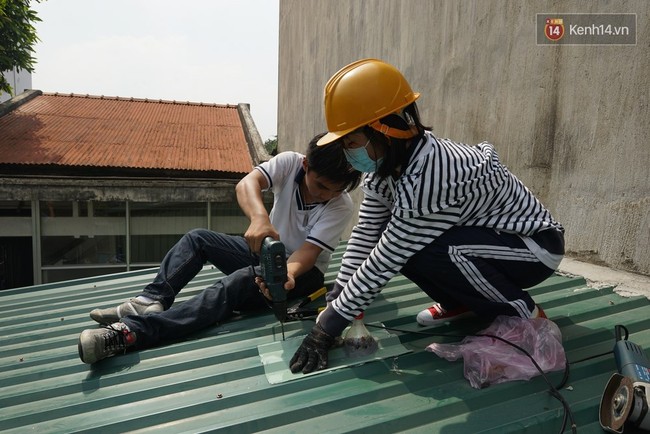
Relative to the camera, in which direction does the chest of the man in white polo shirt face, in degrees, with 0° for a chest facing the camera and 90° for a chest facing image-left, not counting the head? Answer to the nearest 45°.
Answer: approximately 45°

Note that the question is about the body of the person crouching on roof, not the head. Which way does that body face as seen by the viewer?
to the viewer's left

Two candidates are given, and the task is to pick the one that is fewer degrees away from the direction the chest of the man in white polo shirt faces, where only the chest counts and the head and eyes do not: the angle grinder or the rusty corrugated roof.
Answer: the angle grinder

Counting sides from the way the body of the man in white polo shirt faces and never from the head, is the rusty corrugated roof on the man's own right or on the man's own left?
on the man's own right

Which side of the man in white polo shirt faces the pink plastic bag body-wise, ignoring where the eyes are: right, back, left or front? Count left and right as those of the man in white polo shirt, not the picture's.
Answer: left
